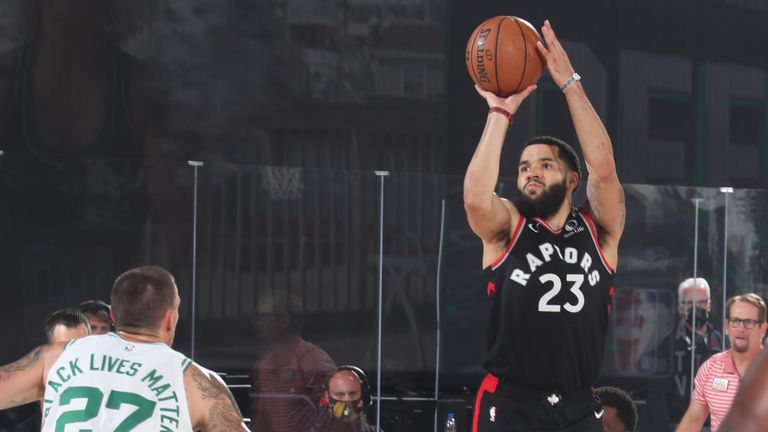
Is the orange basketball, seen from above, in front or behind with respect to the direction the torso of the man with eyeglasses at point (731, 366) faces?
in front

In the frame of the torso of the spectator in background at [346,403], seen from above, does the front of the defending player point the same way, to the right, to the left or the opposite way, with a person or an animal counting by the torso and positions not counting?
the opposite way

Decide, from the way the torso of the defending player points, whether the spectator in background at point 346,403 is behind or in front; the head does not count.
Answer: in front

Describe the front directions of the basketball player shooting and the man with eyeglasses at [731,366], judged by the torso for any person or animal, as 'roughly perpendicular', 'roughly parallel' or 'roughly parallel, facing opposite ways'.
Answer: roughly parallel

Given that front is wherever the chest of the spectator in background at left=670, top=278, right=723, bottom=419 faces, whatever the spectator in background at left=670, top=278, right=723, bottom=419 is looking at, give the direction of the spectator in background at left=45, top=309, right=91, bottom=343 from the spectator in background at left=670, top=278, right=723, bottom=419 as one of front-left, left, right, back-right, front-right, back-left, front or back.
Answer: front-right

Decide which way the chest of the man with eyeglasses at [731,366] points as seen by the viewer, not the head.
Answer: toward the camera

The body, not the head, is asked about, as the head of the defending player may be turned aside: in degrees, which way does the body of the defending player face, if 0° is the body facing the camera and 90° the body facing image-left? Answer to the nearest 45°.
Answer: approximately 180°

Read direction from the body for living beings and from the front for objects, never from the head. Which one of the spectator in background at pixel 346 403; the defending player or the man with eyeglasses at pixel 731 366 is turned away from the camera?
the defending player

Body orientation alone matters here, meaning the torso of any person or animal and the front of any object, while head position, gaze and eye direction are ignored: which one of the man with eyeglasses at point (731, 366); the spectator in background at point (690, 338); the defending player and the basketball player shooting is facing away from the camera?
the defending player

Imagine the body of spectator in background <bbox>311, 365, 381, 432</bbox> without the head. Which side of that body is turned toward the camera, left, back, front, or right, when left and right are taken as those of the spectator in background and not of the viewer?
front

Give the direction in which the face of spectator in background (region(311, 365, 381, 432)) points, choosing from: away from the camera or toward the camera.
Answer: toward the camera

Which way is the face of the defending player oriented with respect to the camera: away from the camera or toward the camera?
away from the camera
